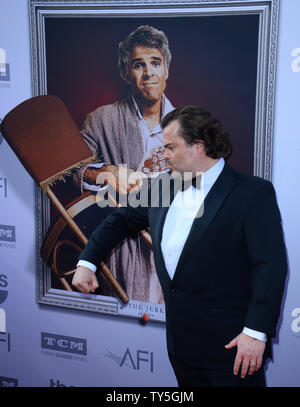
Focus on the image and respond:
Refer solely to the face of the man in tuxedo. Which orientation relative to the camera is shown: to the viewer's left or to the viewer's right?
to the viewer's left

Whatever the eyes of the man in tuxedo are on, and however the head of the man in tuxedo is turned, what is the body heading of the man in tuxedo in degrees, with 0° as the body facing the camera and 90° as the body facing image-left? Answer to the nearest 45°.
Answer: approximately 45°
